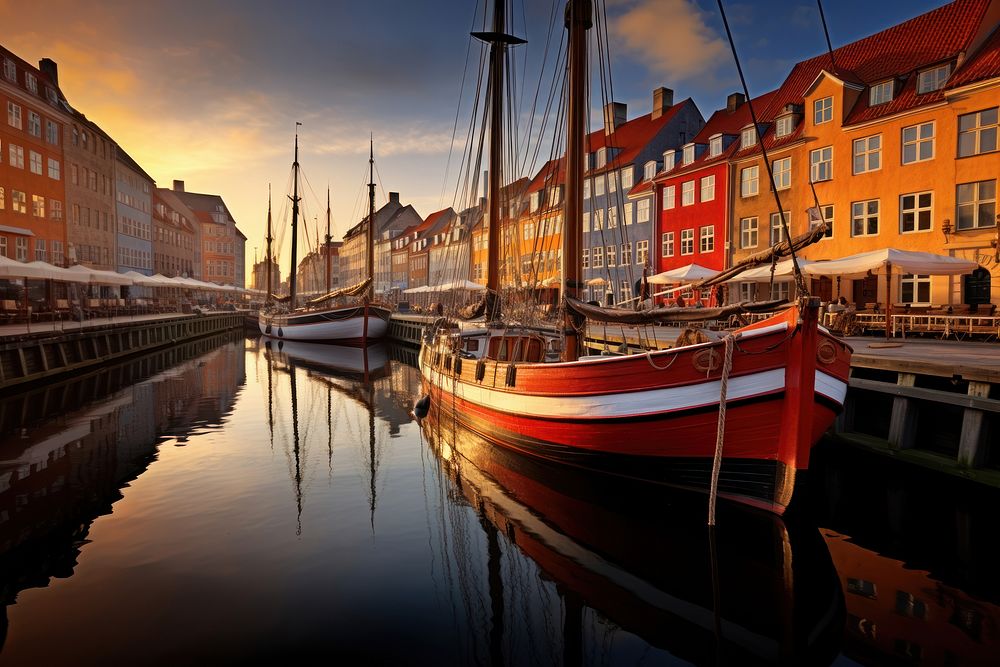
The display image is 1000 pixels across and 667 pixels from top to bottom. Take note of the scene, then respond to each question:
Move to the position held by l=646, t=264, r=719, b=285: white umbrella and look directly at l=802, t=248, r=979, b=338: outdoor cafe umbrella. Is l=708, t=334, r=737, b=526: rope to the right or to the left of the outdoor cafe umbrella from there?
right

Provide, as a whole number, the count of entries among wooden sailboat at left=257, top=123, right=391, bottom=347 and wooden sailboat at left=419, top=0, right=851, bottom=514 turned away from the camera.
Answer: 0

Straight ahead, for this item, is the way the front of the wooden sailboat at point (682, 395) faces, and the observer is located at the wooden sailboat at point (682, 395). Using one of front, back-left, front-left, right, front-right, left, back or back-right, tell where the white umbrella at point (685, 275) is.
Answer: back-left

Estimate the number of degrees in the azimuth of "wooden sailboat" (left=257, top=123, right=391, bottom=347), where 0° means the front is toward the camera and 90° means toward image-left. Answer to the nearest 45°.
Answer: approximately 315°

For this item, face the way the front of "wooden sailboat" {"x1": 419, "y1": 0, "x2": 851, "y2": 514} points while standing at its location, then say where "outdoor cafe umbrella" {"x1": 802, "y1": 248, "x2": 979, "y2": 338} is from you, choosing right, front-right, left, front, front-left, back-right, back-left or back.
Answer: left

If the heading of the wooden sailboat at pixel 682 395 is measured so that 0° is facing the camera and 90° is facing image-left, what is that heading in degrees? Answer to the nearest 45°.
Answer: approximately 315°

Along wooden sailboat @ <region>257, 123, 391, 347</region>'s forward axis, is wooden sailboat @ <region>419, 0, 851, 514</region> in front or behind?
in front

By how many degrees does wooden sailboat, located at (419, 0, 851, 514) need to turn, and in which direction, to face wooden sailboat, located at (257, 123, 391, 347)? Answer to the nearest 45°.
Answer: approximately 180°
